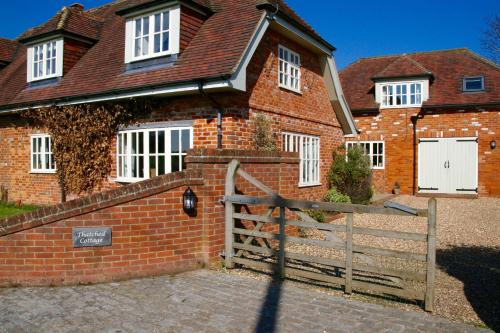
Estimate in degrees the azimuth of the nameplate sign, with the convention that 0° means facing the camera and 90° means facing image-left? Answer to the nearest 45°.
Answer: approximately 0°

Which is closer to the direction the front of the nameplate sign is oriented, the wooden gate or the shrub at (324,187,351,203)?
the wooden gate

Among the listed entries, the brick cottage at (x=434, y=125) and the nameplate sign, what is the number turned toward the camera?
2
